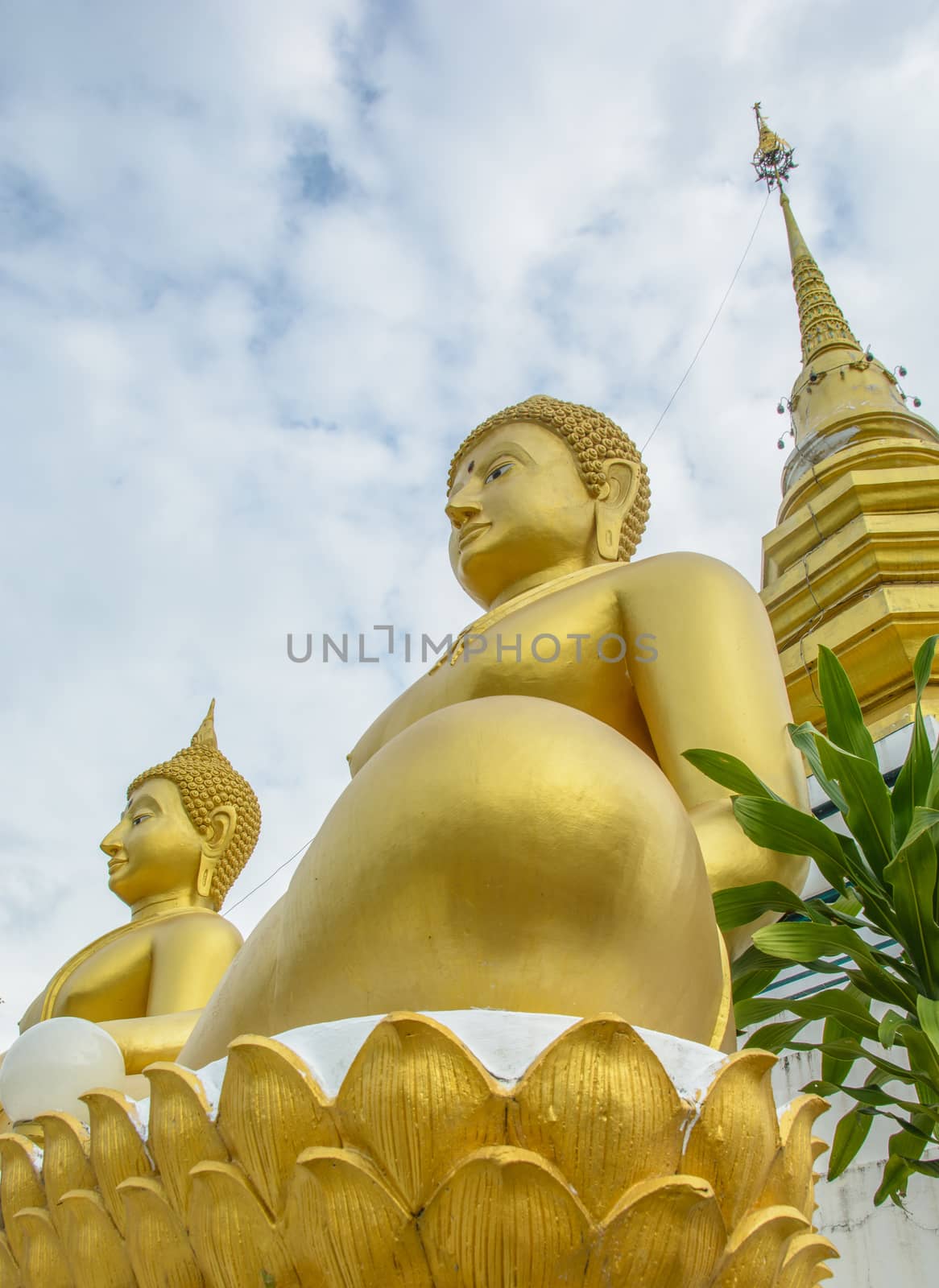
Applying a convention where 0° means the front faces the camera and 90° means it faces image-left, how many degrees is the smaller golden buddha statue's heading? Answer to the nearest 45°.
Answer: approximately 90°

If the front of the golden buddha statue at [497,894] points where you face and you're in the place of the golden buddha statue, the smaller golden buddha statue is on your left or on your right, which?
on your right

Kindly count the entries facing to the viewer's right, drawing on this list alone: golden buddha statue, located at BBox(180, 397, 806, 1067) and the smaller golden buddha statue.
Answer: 0

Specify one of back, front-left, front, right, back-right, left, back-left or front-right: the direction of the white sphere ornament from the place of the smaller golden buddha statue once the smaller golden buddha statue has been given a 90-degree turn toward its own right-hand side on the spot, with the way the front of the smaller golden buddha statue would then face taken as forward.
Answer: back

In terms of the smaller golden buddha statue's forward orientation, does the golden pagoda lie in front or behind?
behind

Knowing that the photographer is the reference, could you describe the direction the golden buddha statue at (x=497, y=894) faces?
facing the viewer and to the left of the viewer

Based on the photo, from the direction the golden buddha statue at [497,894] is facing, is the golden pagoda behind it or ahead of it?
behind
